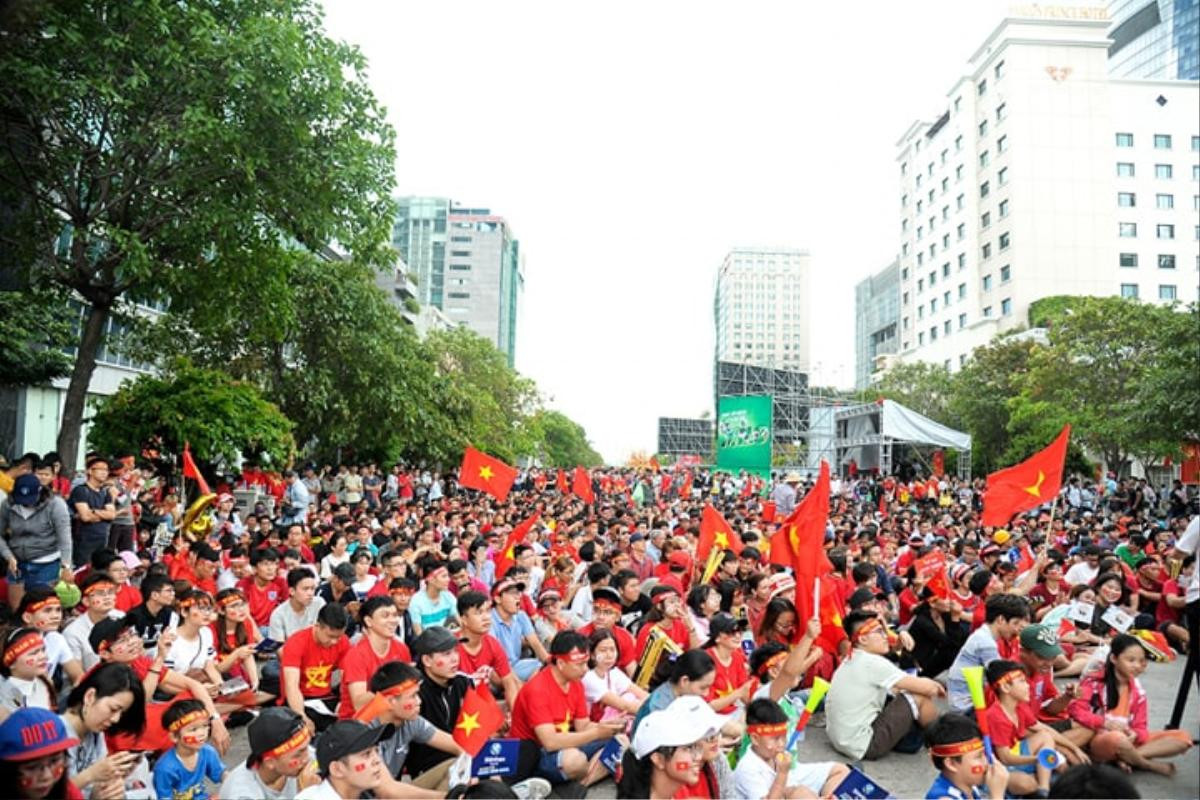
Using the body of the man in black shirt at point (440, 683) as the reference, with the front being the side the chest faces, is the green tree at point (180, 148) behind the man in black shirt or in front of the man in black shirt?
behind

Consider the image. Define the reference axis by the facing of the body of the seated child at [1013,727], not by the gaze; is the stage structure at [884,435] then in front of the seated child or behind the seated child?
behind

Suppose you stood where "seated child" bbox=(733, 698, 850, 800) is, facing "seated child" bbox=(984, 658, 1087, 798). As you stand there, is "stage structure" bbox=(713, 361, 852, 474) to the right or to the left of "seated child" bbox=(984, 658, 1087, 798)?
left

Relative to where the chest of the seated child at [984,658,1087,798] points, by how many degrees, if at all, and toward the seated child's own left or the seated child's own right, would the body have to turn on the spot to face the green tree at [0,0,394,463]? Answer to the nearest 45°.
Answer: approximately 135° to the seated child's own right

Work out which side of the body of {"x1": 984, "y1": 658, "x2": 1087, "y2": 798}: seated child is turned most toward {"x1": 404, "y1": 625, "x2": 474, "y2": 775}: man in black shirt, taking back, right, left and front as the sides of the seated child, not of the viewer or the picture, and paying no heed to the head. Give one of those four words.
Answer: right

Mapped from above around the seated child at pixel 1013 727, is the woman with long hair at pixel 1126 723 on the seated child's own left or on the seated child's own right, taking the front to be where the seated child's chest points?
on the seated child's own left

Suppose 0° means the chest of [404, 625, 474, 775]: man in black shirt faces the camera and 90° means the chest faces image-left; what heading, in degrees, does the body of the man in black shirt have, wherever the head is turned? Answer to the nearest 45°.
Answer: approximately 315°

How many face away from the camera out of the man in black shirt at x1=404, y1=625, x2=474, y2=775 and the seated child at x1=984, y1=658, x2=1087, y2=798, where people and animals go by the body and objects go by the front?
0

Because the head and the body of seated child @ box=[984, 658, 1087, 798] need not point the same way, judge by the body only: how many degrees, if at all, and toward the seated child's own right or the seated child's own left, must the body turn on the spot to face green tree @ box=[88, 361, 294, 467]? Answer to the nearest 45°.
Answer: approximately 135° to the seated child's own right

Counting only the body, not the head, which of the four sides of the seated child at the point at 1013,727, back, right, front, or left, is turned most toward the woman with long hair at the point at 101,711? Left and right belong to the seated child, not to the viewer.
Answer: right

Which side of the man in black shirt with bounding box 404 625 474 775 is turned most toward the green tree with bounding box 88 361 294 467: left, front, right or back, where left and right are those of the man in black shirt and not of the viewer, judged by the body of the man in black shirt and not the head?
back

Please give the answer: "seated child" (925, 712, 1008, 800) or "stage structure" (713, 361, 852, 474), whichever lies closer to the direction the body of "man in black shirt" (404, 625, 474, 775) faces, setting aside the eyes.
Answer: the seated child

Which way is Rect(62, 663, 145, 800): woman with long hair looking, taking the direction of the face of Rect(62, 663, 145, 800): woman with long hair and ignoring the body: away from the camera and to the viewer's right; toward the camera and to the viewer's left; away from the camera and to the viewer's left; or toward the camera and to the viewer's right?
toward the camera and to the viewer's right
